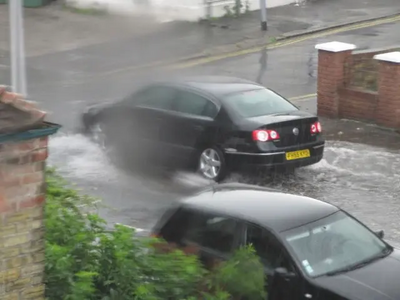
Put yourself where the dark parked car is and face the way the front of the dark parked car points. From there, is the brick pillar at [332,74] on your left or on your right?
on your left

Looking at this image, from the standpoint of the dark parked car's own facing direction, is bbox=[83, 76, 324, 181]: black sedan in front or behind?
behind

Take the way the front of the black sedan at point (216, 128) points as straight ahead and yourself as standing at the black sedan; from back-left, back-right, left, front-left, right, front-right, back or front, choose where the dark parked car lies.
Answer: back-left

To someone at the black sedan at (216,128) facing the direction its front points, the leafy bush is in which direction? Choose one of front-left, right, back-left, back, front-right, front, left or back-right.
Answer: back-left

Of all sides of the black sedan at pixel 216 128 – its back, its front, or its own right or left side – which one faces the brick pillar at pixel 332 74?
right

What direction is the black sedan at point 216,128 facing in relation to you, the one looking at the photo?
facing away from the viewer and to the left of the viewer

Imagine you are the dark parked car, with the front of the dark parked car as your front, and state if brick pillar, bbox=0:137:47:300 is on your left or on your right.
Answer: on your right

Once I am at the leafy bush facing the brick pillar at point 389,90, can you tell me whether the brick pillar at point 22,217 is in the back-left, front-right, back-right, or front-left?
back-left

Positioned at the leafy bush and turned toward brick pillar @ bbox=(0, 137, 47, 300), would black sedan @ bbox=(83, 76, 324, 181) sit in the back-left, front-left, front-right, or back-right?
back-right

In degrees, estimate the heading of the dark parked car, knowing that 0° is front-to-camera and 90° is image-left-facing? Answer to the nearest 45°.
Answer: approximately 315°

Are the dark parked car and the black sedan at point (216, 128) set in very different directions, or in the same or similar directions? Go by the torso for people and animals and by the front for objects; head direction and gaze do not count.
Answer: very different directions
